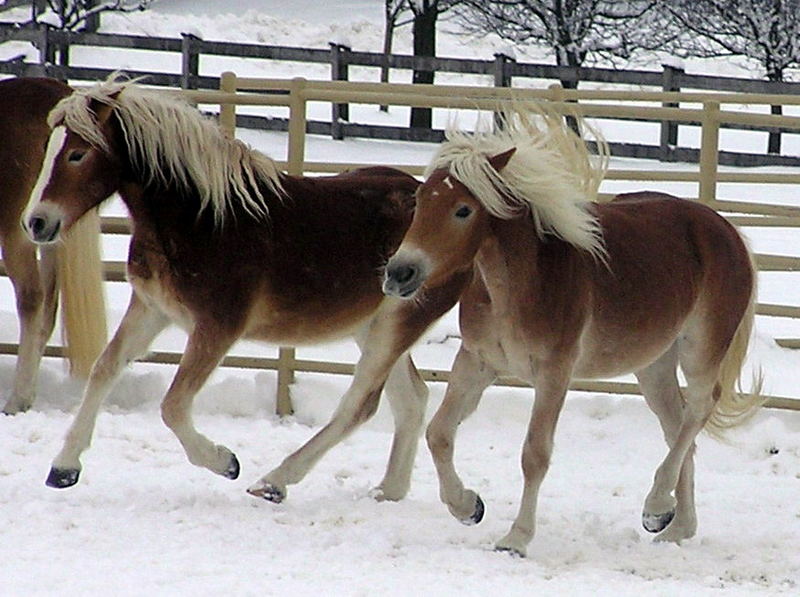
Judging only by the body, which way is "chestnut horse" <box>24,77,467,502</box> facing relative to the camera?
to the viewer's left

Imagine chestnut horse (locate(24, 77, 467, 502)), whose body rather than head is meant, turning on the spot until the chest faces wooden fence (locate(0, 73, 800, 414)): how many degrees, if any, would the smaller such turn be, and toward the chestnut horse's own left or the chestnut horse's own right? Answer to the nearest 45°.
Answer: approximately 135° to the chestnut horse's own right

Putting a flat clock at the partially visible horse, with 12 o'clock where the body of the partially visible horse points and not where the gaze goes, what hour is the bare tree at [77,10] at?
The bare tree is roughly at 3 o'clock from the partially visible horse.

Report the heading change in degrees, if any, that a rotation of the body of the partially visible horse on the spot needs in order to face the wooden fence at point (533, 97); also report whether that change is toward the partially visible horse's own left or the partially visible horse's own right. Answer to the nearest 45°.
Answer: approximately 180°

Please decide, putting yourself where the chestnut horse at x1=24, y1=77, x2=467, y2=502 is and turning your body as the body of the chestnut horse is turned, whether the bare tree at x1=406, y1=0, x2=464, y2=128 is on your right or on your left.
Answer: on your right

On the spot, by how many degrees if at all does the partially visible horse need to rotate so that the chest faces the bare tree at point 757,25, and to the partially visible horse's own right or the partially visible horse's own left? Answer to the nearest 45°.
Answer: approximately 135° to the partially visible horse's own right

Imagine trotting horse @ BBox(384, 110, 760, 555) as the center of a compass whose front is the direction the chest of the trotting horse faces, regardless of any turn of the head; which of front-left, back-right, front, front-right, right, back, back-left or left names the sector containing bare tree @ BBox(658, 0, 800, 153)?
back-right

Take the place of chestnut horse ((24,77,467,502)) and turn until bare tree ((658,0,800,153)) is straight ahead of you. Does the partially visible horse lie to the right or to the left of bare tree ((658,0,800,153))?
left

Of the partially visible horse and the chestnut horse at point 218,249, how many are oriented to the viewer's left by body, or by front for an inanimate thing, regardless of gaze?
2

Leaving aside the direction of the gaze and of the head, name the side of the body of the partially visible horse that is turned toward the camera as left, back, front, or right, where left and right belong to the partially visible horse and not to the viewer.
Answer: left
